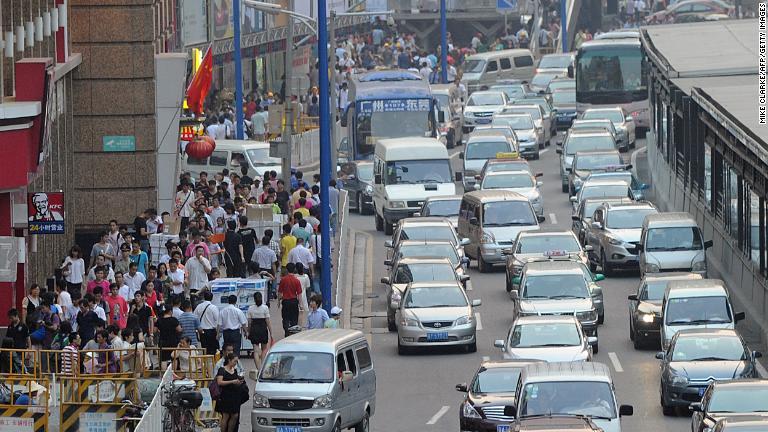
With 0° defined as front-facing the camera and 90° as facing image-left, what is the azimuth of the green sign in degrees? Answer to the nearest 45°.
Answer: approximately 0°

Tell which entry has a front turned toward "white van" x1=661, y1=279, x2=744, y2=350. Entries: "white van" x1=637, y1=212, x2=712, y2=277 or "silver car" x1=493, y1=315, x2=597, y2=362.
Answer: "white van" x1=637, y1=212, x2=712, y2=277

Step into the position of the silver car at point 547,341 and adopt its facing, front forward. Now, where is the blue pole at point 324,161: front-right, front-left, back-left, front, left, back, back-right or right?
back-right

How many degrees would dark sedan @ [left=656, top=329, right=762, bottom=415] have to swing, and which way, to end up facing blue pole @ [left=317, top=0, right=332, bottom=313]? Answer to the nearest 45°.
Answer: approximately 135° to its right

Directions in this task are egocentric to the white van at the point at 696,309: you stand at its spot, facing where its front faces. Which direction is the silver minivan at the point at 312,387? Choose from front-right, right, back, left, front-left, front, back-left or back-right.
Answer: front-right

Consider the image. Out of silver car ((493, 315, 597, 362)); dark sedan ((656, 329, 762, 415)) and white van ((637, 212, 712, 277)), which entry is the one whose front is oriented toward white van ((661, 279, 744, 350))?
white van ((637, 212, 712, 277))

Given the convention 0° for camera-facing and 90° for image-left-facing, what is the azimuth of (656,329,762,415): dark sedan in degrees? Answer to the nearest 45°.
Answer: approximately 0°

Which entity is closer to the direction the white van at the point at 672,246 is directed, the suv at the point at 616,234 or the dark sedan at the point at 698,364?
the dark sedan

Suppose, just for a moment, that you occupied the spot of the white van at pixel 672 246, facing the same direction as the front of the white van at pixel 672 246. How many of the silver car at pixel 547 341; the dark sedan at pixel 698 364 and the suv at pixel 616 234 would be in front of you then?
2

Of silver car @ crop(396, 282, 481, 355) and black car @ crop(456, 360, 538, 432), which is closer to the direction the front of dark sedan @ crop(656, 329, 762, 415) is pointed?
the black car

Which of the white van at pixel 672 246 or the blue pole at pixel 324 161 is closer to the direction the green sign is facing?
the blue pole

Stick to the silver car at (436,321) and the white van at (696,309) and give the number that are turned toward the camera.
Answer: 2
